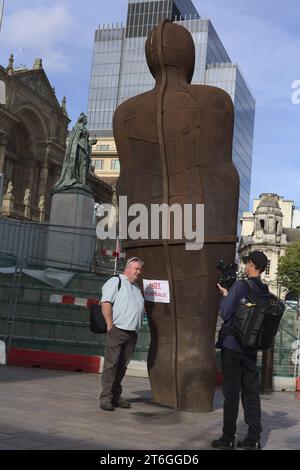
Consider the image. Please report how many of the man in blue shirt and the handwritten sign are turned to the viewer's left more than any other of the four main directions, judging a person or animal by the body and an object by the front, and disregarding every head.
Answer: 0

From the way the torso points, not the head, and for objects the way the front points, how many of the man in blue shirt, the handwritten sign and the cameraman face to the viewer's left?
1

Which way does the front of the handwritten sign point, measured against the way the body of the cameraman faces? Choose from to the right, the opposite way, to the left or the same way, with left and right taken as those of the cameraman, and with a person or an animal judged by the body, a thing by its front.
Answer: to the left

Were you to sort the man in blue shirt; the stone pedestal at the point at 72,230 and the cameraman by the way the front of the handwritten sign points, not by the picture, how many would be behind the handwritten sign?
1

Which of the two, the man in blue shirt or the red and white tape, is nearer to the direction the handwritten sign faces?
the man in blue shirt

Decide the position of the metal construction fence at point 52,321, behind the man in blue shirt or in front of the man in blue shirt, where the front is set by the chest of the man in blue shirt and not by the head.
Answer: behind

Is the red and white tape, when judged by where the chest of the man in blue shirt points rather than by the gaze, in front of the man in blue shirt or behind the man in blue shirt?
behind

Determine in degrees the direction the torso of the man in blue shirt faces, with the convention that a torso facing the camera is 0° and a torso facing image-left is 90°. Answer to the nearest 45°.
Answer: approximately 315°

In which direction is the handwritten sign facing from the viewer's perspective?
toward the camera

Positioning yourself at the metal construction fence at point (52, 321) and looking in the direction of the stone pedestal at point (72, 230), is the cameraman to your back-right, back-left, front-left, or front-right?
back-right

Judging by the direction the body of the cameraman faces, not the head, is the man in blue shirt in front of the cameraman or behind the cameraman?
in front

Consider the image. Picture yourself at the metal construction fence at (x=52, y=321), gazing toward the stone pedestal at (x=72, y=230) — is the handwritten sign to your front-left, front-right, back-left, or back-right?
back-right

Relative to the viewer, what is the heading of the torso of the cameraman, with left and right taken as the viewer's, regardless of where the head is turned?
facing to the left of the viewer

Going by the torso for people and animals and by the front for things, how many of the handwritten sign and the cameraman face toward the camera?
1

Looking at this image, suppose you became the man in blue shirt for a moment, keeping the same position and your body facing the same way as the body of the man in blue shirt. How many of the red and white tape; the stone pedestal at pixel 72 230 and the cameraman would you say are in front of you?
1
